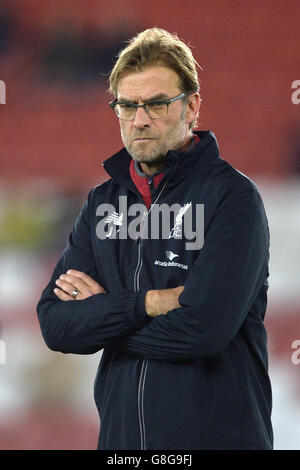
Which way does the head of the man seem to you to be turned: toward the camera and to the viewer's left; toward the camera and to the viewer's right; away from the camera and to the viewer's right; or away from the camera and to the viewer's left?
toward the camera and to the viewer's left

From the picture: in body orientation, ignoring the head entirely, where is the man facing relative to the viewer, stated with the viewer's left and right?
facing the viewer and to the left of the viewer
